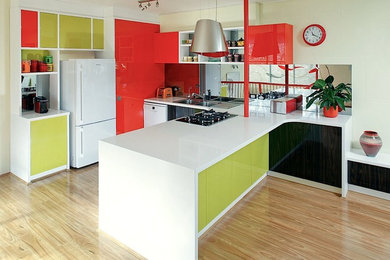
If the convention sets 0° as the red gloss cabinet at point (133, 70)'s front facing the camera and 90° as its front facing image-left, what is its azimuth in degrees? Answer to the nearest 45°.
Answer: approximately 315°

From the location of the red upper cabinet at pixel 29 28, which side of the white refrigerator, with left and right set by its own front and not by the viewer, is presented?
right

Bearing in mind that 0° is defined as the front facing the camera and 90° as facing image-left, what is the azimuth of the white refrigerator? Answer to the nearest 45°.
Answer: approximately 315°

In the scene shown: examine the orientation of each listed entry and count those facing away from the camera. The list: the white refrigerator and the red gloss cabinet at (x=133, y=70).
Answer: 0

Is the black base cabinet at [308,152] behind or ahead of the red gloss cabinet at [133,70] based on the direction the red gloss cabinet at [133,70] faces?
ahead
